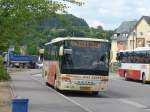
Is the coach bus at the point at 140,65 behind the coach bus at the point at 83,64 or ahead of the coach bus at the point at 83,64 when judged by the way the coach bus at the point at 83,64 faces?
behind

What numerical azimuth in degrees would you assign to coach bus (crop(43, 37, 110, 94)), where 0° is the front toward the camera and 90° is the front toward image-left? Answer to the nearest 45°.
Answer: approximately 0°
